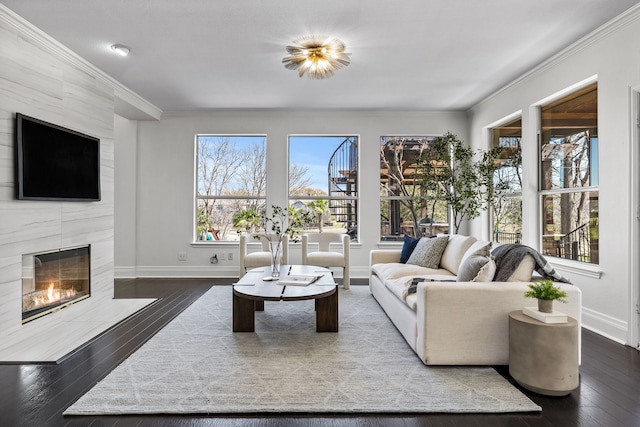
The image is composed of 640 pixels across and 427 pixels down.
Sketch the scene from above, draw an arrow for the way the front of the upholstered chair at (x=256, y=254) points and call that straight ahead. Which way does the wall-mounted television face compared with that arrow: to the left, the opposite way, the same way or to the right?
to the left

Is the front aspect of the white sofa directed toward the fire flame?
yes

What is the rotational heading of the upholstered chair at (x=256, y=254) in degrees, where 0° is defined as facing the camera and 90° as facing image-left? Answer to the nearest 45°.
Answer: approximately 0°

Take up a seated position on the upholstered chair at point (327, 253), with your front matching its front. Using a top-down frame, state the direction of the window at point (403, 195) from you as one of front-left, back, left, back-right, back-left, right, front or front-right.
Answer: back-left

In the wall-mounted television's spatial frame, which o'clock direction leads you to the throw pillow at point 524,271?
The throw pillow is roughly at 12 o'clock from the wall-mounted television.

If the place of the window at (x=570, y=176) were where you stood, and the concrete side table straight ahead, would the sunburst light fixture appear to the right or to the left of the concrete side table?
right

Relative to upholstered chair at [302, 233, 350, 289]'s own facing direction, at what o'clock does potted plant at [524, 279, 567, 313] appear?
The potted plant is roughly at 11 o'clock from the upholstered chair.

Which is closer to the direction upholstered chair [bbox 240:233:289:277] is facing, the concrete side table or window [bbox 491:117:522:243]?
the concrete side table

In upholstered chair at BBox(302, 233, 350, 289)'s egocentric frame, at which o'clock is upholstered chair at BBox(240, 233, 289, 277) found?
upholstered chair at BBox(240, 233, 289, 277) is roughly at 3 o'clock from upholstered chair at BBox(302, 233, 350, 289).

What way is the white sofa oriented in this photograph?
to the viewer's left

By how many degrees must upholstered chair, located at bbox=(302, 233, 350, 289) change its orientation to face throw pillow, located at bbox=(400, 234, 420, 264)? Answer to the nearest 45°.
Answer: approximately 45° to its left
